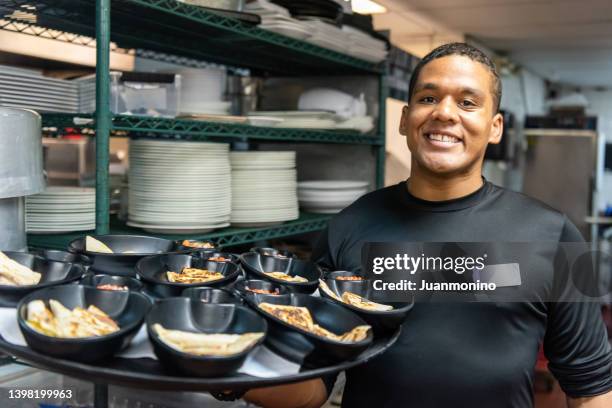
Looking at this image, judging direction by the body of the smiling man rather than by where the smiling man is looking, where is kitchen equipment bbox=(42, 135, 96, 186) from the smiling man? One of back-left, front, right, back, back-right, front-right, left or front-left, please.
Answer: back-right

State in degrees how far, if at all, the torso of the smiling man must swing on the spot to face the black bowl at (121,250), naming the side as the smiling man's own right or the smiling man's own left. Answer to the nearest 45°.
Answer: approximately 45° to the smiling man's own right

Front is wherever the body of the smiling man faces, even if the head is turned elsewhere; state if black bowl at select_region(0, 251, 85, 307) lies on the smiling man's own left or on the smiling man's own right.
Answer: on the smiling man's own right

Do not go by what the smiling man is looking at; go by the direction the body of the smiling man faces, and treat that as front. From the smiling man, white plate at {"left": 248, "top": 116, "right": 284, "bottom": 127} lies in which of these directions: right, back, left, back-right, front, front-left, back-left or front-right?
back-right

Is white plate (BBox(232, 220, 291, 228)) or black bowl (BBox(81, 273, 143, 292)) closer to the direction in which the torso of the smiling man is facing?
the black bowl

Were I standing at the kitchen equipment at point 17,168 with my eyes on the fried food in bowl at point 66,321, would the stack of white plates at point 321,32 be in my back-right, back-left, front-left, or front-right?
back-left

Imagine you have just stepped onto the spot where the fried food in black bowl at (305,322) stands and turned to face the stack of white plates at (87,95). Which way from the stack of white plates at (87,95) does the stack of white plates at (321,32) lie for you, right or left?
right

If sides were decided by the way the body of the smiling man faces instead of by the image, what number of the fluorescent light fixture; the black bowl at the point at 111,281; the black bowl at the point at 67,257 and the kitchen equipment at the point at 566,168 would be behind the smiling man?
2

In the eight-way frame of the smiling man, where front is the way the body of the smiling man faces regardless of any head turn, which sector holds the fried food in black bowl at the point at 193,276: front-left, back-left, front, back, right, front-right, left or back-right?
front-right

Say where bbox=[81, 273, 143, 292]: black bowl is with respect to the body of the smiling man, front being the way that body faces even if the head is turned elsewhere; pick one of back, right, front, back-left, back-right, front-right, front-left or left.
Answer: front-right

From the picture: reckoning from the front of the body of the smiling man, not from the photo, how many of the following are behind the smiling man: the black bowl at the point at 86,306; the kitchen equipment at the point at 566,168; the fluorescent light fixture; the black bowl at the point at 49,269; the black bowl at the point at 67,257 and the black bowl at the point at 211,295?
2

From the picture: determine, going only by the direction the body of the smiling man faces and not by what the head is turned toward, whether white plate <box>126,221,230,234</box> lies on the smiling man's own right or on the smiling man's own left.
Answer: on the smiling man's own right

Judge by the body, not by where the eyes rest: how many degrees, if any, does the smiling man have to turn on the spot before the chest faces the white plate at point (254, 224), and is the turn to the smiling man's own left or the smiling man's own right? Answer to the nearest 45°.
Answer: approximately 135° to the smiling man's own right

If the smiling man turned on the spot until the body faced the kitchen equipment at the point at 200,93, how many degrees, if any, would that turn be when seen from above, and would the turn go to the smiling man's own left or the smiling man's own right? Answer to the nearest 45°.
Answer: approximately 135° to the smiling man's own right

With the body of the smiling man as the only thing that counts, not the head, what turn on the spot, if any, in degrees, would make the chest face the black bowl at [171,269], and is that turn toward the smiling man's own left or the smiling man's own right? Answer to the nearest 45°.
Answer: approximately 45° to the smiling man's own right

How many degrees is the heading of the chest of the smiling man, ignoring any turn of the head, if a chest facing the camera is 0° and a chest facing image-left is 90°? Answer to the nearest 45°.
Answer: approximately 0°

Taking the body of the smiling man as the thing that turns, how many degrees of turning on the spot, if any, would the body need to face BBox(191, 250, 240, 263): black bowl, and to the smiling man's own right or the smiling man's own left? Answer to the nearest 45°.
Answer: approximately 45° to the smiling man's own right
